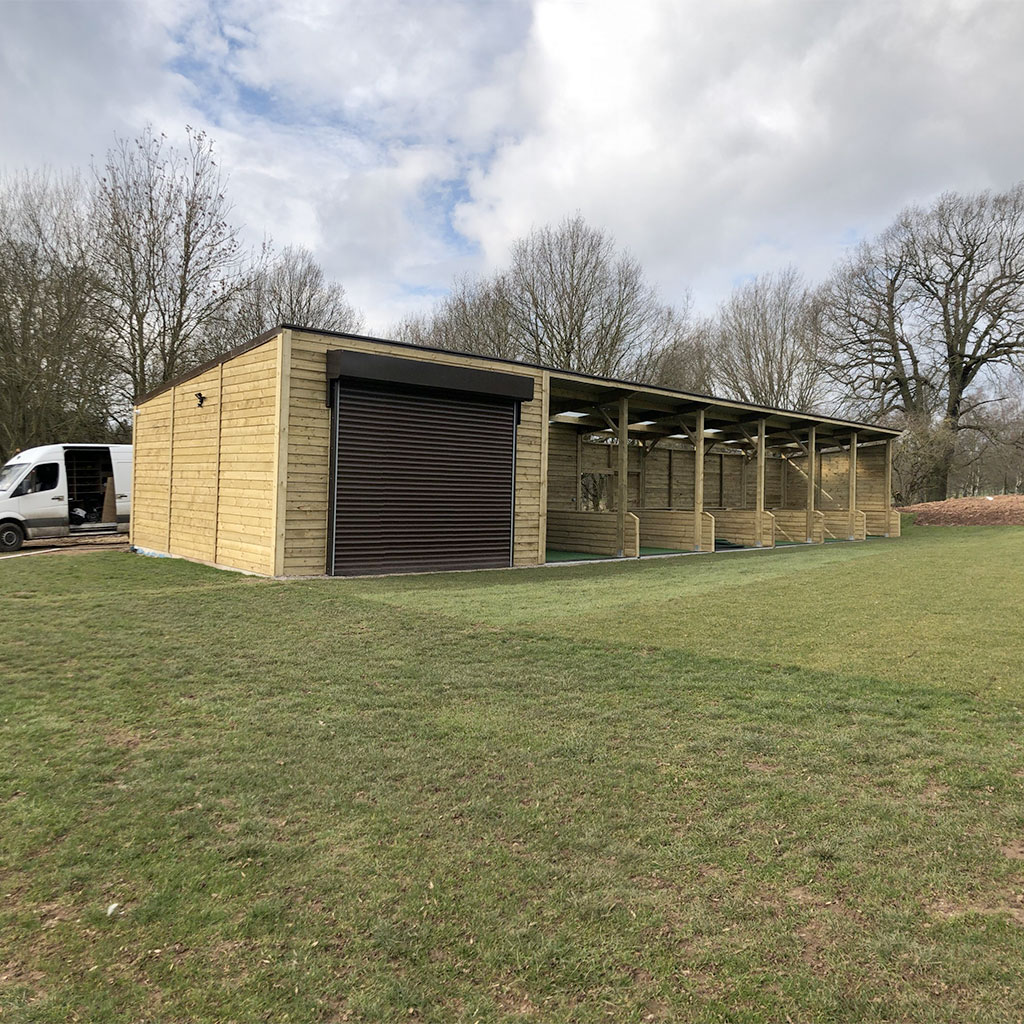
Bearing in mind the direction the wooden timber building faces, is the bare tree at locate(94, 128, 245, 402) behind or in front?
behind

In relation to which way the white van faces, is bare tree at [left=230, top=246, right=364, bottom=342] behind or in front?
behind

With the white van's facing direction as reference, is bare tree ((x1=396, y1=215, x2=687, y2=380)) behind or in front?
behind

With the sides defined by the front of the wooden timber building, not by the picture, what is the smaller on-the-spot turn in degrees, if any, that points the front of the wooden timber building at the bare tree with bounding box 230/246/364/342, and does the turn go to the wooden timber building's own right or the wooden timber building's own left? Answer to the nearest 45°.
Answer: approximately 135° to the wooden timber building's own left

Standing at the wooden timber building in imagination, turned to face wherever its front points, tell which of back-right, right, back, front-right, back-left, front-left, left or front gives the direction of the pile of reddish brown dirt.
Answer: left

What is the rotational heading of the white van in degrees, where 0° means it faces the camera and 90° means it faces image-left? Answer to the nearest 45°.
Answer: approximately 45°

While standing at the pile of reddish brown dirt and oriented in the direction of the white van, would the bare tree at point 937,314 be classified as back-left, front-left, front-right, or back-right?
back-right
